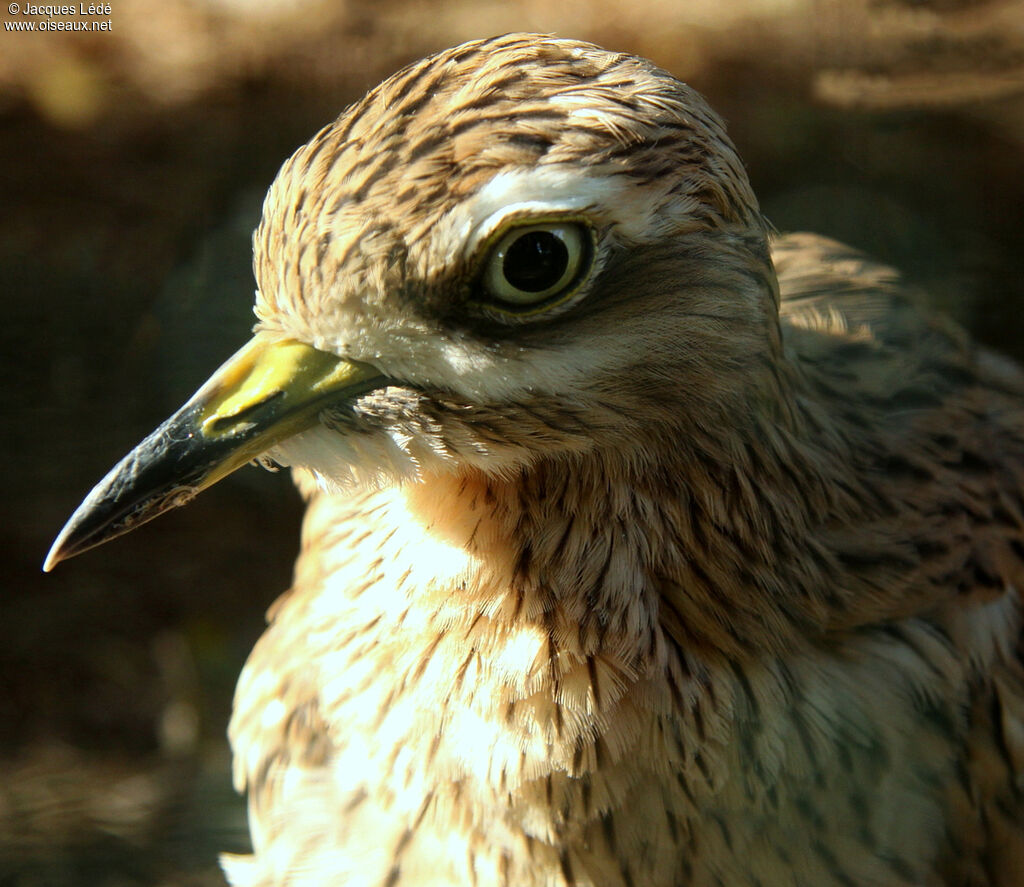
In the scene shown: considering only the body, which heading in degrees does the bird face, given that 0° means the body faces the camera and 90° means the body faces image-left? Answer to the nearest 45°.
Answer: approximately 45°
